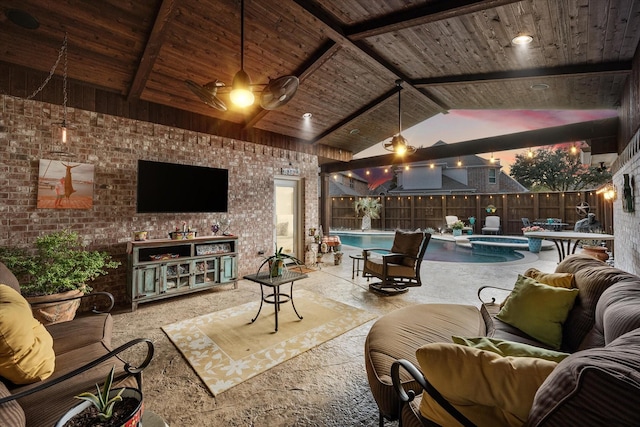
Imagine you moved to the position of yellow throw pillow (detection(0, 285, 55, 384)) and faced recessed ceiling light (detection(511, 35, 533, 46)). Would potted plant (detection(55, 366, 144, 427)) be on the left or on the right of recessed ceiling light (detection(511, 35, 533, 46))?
right

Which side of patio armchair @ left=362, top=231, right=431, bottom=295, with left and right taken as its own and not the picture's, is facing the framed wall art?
front

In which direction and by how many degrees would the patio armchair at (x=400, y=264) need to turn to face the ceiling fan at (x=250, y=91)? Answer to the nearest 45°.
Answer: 0° — it already faces it

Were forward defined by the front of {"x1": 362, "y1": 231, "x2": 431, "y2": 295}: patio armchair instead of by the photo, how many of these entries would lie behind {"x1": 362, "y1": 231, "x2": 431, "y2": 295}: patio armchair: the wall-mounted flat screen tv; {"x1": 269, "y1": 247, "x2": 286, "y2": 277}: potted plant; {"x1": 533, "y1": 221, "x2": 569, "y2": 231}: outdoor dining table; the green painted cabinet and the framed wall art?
1

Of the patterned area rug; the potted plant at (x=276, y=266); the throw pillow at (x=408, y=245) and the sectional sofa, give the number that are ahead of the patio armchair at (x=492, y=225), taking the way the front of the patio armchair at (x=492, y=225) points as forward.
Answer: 4

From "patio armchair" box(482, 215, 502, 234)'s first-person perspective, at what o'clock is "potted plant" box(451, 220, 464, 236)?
The potted plant is roughly at 2 o'clock from the patio armchair.

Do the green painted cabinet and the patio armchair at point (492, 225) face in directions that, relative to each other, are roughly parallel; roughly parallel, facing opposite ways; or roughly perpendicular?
roughly perpendicular

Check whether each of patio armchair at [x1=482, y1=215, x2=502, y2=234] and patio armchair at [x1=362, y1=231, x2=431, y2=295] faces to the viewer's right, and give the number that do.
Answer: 0

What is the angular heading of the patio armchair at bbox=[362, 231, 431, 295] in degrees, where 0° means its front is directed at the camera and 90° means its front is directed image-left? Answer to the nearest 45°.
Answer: approximately 45°

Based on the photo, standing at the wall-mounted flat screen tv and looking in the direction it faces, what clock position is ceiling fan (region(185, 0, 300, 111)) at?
The ceiling fan is roughly at 1 o'clock from the wall-mounted flat screen tv.

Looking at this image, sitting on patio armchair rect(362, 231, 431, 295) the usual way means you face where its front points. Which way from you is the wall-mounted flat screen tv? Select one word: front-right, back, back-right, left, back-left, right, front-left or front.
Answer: front-right

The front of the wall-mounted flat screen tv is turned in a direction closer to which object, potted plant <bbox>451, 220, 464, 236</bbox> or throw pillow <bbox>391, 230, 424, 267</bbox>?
the throw pillow

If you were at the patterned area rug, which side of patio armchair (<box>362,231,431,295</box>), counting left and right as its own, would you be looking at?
front
